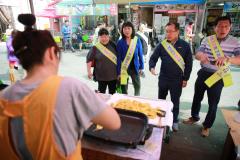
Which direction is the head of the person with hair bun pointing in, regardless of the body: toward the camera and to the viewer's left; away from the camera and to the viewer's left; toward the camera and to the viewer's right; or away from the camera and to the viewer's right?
away from the camera and to the viewer's right

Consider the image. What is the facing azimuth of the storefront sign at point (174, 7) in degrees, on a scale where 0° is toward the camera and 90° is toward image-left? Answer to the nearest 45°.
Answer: approximately 0°

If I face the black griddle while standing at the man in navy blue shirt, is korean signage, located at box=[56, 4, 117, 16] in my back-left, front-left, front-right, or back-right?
back-right

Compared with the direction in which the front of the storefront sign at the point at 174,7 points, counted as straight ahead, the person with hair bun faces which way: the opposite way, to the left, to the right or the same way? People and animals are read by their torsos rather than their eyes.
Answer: the opposite way

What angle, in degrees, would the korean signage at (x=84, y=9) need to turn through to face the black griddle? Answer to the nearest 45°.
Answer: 0° — it already faces it

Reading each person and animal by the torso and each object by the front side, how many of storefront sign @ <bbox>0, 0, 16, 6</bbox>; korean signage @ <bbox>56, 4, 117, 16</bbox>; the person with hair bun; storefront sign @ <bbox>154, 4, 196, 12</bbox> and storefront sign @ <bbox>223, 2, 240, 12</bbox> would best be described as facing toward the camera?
4

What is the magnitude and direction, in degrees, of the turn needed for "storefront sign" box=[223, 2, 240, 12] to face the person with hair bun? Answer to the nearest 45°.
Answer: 0° — it already faces them

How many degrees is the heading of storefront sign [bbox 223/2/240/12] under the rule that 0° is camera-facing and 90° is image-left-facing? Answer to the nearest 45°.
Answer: approximately 0°

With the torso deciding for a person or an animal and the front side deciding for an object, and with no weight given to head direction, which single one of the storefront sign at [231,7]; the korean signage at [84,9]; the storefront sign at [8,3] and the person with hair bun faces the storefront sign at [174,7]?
the person with hair bun

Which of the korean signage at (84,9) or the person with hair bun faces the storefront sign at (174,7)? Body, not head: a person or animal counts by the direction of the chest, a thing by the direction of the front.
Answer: the person with hair bun

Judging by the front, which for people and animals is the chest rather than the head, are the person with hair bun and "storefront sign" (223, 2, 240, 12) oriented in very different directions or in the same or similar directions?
very different directions

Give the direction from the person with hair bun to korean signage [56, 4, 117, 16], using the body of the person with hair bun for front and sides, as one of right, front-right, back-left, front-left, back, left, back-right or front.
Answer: front-left
